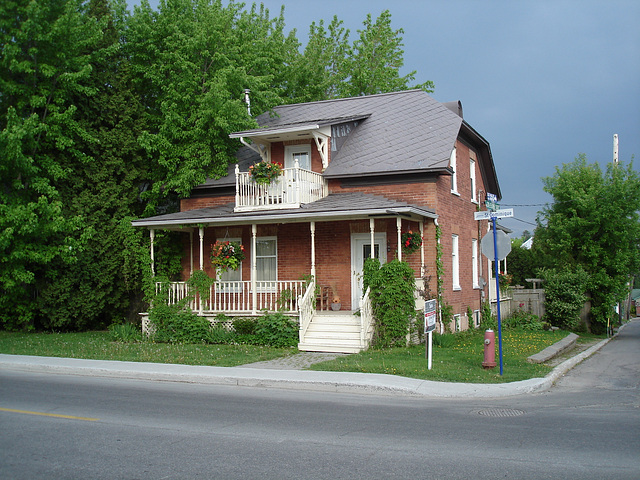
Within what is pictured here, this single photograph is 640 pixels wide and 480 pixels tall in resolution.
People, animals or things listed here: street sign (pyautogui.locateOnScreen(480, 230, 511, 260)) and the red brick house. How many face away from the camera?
1

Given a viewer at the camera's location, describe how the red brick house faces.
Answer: facing the viewer and to the left of the viewer

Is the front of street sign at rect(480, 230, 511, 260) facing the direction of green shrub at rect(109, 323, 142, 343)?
no

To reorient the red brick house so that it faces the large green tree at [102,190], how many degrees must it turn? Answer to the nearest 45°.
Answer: approximately 45° to its right

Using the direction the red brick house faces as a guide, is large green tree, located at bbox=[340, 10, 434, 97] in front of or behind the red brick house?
behind

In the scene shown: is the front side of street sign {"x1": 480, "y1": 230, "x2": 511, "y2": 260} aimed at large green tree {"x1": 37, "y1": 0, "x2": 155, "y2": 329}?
no

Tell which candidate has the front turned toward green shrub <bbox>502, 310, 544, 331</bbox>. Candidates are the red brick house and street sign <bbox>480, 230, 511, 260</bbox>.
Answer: the street sign

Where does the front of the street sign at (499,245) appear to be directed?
away from the camera

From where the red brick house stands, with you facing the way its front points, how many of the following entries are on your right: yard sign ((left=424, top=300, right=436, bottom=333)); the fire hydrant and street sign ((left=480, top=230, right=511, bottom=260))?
0

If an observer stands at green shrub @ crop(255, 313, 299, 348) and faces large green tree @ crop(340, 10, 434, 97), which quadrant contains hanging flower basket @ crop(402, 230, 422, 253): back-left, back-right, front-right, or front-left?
front-right

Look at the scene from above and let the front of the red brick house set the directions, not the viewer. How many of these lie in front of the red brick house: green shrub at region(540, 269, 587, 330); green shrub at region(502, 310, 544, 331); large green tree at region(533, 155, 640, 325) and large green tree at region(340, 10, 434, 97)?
0

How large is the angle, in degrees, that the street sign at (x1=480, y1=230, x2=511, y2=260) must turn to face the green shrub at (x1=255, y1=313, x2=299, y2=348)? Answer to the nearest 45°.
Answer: approximately 45° to its left

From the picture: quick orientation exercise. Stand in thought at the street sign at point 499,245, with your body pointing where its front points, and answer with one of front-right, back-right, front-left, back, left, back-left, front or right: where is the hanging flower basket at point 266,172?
front-left
